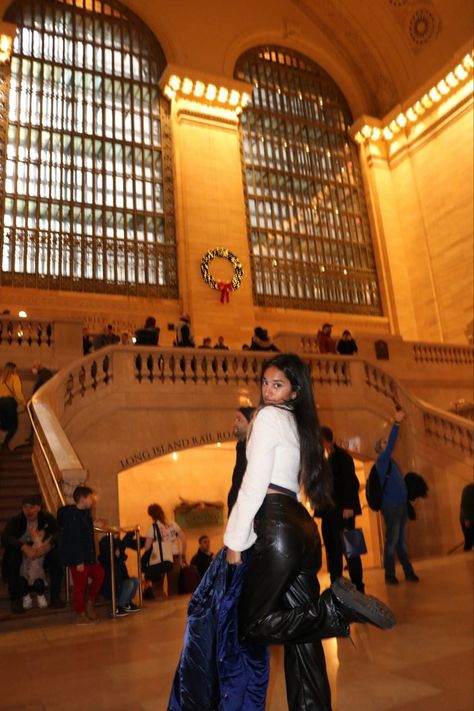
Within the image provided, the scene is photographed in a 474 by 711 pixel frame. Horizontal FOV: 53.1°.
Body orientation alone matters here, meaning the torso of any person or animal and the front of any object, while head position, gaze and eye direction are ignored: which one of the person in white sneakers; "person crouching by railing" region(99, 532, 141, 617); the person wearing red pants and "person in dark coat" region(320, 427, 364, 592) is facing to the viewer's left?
"person in dark coat" region(320, 427, 364, 592)

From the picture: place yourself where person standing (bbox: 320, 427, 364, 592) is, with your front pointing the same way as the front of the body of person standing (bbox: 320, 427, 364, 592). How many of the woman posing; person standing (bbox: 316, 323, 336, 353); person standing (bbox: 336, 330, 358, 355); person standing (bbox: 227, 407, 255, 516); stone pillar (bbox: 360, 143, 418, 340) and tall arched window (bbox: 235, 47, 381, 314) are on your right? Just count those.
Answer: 4

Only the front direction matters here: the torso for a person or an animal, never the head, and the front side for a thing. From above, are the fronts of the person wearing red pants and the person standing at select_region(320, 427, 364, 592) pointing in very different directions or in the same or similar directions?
very different directions

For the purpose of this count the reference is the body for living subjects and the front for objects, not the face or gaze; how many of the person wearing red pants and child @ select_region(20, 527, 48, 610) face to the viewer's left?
0

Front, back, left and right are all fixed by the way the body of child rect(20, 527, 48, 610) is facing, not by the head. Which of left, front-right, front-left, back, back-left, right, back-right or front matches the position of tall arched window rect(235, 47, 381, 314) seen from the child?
back-left
